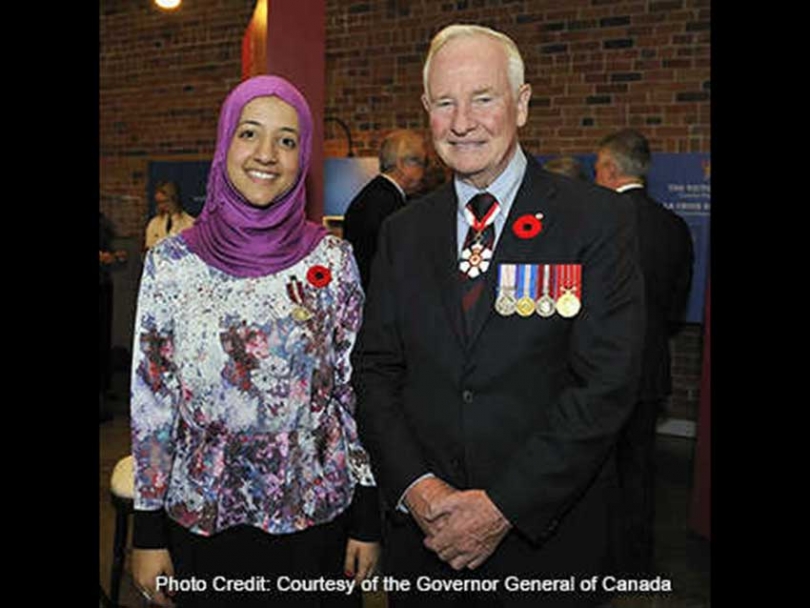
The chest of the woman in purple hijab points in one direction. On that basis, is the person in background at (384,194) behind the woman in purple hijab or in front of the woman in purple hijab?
behind

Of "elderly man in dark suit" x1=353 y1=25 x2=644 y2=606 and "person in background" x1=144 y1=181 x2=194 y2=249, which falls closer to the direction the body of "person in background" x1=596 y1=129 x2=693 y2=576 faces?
the person in background

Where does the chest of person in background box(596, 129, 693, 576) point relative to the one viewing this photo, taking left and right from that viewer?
facing away from the viewer and to the left of the viewer

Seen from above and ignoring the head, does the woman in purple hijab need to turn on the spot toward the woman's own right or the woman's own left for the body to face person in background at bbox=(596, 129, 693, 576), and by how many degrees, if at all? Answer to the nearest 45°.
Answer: approximately 135° to the woman's own left

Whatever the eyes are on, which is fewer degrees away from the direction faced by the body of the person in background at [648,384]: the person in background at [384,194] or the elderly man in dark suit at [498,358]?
the person in background

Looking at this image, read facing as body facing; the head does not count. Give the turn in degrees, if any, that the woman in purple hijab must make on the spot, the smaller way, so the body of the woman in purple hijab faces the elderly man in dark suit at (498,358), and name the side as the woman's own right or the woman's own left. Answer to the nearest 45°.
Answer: approximately 90° to the woman's own left

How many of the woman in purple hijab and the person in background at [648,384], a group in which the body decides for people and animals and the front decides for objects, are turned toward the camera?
1

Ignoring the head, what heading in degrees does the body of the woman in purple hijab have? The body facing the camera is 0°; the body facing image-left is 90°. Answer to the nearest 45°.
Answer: approximately 0°

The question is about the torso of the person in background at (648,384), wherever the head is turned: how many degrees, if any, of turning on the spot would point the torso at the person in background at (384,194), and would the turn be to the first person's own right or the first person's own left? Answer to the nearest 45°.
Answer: approximately 45° to the first person's own left

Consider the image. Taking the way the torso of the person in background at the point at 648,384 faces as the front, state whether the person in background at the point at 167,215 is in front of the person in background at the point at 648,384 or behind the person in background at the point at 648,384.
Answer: in front

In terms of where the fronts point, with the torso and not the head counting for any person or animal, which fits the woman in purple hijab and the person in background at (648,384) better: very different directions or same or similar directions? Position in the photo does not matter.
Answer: very different directions

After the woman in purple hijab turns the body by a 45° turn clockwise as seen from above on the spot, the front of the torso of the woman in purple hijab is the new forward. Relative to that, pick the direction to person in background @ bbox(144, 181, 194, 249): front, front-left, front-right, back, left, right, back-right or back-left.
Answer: back-right
